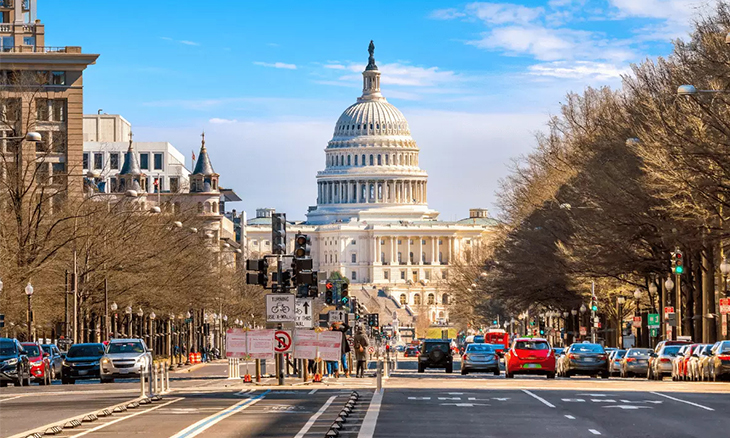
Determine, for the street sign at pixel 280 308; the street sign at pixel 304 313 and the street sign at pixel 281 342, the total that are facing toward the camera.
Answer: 3

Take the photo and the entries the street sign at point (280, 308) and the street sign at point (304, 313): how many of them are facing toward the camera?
2

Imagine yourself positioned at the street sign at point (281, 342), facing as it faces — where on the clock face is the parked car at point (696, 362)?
The parked car is roughly at 8 o'clock from the street sign.

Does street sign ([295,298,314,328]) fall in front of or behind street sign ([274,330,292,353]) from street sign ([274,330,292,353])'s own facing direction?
behind

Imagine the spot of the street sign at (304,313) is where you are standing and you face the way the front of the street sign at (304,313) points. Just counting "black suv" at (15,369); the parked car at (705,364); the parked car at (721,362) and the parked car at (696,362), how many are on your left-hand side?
3

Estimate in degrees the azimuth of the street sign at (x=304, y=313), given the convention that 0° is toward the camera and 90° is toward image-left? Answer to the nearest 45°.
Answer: approximately 0°

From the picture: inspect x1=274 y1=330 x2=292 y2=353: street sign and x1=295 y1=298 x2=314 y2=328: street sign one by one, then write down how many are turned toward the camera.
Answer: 2

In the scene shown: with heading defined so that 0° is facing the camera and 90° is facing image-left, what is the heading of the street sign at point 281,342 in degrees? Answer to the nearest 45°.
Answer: approximately 0°
